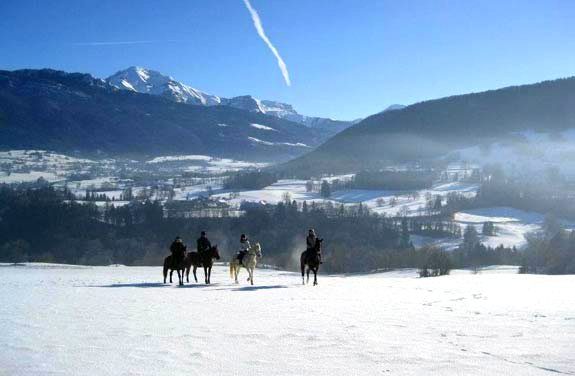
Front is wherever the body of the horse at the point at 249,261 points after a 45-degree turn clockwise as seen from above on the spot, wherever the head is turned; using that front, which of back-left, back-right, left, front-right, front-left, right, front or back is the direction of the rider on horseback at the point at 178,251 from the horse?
right
